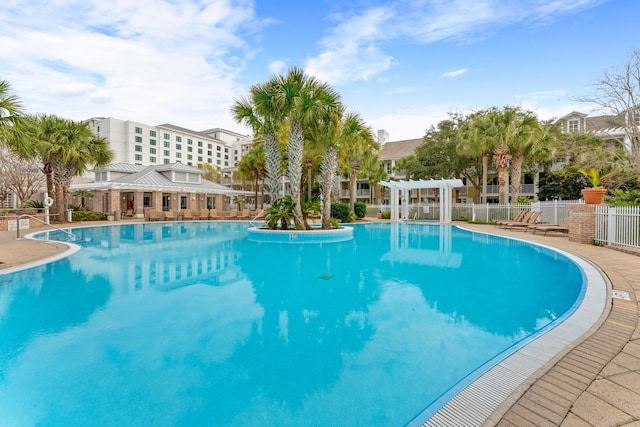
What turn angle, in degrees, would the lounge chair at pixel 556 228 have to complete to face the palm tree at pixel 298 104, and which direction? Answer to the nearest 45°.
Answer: approximately 45° to its left

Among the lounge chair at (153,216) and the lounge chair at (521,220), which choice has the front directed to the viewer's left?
the lounge chair at (521,220)

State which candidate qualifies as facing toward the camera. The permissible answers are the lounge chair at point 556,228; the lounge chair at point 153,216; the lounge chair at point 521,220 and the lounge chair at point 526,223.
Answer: the lounge chair at point 153,216

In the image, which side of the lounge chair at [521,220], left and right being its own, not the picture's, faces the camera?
left

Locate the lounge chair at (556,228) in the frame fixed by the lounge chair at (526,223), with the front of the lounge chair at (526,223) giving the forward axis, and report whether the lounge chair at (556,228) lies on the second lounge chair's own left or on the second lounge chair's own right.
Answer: on the second lounge chair's own left

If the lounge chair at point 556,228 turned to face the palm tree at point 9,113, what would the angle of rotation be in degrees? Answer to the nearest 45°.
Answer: approximately 45° to its left

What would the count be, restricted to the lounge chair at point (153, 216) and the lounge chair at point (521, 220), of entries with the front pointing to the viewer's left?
1

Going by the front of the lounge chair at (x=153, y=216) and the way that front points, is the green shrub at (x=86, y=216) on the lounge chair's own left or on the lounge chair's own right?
on the lounge chair's own right

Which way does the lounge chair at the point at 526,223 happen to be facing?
to the viewer's left

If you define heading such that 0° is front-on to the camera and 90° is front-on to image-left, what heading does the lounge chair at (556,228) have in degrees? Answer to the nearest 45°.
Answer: approximately 90°
